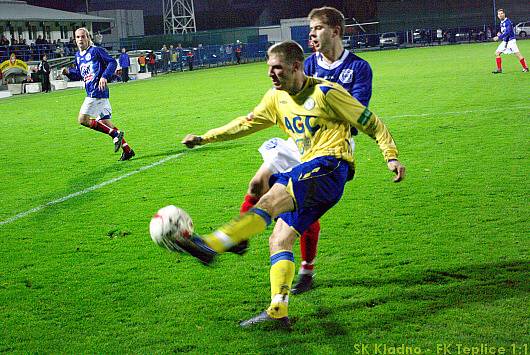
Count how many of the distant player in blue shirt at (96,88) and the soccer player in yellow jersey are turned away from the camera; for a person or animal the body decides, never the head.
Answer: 0

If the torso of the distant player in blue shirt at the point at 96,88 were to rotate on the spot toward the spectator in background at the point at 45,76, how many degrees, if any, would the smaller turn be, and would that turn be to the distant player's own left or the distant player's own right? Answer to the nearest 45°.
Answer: approximately 135° to the distant player's own right

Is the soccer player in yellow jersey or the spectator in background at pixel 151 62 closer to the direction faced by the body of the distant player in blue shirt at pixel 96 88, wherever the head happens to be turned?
the soccer player in yellow jersey

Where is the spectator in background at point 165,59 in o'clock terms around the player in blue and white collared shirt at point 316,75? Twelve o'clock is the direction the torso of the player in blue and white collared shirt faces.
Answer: The spectator in background is roughly at 4 o'clock from the player in blue and white collared shirt.

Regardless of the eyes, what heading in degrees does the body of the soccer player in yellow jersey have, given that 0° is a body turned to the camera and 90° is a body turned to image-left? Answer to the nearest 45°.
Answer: approximately 45°

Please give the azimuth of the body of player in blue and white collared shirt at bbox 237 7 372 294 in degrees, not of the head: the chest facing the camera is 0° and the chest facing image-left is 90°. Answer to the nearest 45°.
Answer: approximately 45°

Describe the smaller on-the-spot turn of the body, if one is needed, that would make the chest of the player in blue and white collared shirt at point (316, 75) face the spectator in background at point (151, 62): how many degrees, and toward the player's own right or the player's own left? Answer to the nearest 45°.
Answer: approximately 135° to the player's own right

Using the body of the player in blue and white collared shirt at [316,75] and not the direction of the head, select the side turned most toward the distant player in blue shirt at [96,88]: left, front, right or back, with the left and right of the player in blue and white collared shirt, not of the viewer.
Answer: right

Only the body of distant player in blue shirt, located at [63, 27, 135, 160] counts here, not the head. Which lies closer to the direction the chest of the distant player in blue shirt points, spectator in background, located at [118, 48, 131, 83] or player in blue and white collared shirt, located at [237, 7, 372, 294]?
the player in blue and white collared shirt

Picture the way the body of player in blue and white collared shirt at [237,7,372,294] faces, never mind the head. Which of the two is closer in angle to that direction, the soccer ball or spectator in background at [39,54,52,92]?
the soccer ball
